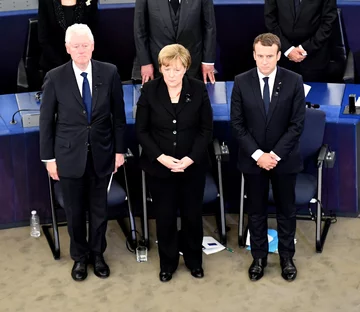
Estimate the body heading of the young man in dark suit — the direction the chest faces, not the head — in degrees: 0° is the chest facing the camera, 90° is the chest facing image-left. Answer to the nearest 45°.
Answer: approximately 0°

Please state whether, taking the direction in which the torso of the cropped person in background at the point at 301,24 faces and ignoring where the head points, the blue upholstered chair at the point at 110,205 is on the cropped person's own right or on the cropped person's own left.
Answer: on the cropped person's own right

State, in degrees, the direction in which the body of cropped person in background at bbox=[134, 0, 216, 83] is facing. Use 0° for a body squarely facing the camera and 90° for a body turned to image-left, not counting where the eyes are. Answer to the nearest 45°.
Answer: approximately 0°

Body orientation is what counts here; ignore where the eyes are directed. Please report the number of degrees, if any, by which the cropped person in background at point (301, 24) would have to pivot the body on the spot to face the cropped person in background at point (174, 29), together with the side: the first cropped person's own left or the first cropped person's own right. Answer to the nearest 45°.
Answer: approximately 45° to the first cropped person's own right
